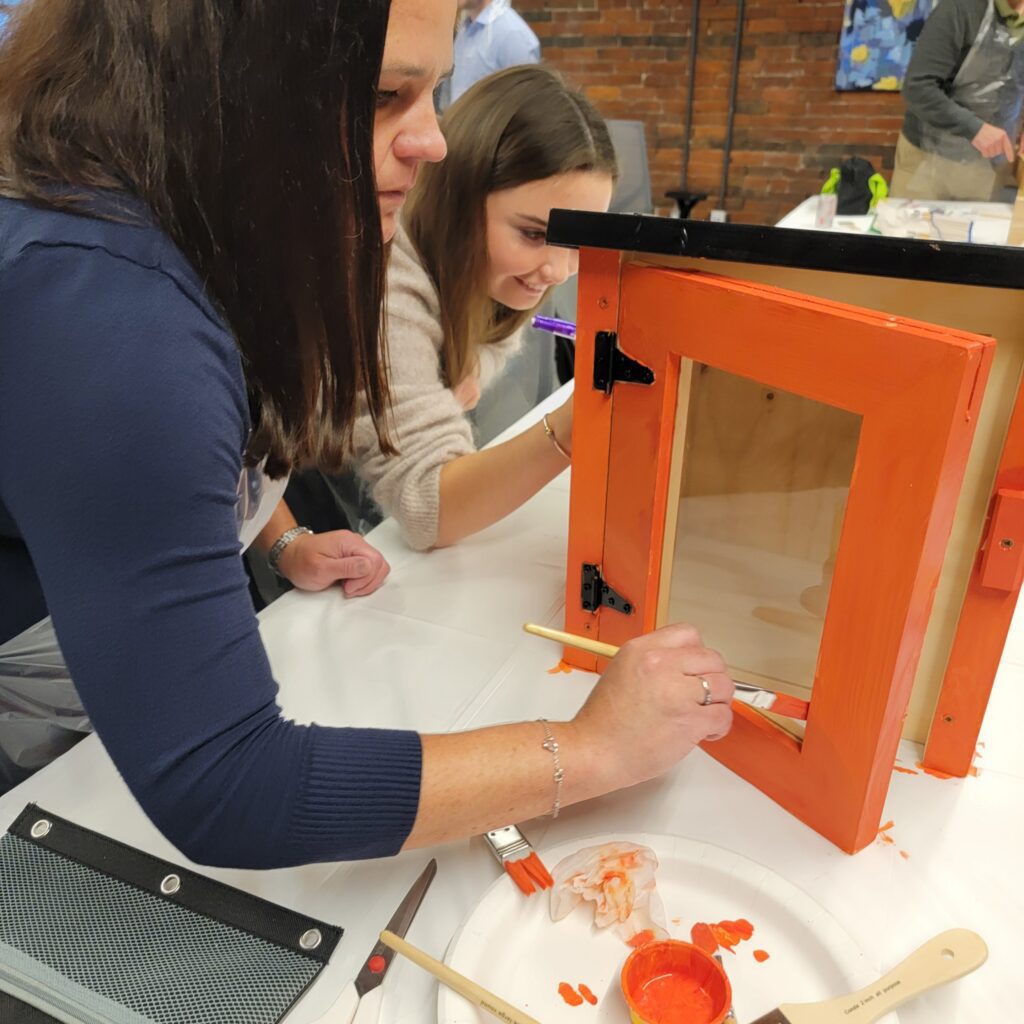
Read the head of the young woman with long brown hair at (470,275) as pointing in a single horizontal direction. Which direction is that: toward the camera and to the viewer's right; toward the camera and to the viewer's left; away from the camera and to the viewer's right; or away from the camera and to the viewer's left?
toward the camera and to the viewer's right

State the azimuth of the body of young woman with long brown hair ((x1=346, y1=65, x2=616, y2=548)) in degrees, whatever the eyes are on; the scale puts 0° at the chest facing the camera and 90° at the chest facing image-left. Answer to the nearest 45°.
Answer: approximately 315°

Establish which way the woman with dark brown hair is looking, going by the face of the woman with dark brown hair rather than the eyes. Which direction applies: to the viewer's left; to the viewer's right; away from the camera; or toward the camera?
to the viewer's right

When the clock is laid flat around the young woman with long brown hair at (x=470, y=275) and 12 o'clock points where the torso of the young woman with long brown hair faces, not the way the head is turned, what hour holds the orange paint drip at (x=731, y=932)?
The orange paint drip is roughly at 1 o'clock from the young woman with long brown hair.

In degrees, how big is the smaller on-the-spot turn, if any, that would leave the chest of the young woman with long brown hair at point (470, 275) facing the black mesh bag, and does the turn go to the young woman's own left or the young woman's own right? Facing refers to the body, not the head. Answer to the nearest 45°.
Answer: approximately 45° to the young woman's own right

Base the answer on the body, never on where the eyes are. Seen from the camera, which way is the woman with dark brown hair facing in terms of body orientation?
to the viewer's right
